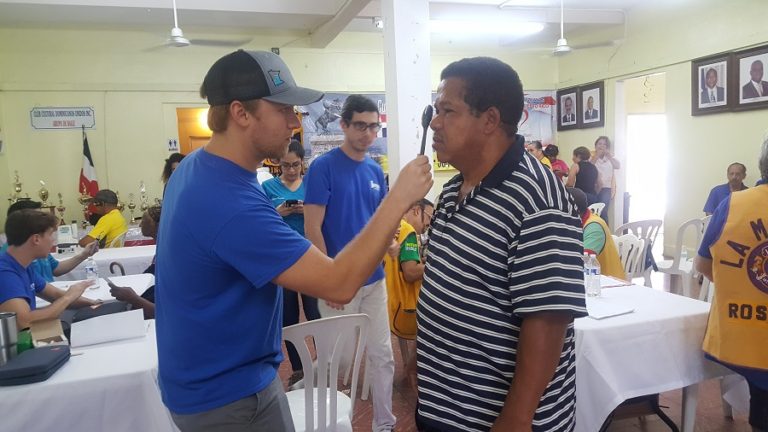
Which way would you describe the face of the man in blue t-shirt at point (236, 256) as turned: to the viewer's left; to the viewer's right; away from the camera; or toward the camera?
to the viewer's right

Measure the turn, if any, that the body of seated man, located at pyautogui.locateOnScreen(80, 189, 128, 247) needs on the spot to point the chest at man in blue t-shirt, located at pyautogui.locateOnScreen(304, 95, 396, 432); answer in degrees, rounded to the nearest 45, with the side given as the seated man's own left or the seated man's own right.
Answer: approximately 90° to the seated man's own left

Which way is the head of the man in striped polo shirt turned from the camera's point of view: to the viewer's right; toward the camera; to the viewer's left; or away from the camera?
to the viewer's left

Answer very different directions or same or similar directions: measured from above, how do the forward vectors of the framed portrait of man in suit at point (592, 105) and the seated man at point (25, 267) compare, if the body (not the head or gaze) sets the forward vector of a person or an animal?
very different directions

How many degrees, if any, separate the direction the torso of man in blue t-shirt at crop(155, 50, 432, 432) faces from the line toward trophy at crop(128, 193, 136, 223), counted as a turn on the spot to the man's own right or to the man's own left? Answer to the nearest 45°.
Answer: approximately 90° to the man's own left

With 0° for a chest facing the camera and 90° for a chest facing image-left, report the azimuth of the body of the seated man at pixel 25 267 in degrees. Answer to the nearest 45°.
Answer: approximately 270°

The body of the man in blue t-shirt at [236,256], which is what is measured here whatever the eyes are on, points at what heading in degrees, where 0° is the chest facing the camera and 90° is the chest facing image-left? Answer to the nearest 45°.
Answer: approximately 270°

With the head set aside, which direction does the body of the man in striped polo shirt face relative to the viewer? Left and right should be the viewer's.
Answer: facing to the left of the viewer

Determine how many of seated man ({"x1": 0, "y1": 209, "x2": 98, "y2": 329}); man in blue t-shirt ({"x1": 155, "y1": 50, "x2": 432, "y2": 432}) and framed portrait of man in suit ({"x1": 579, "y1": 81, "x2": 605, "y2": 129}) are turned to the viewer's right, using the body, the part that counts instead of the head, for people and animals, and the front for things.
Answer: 2
